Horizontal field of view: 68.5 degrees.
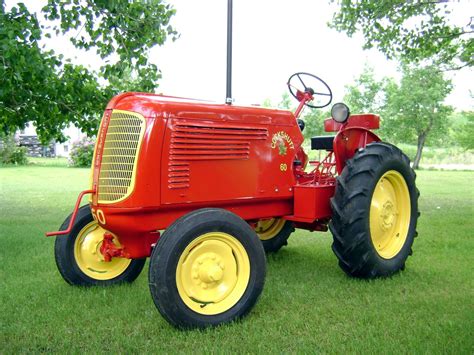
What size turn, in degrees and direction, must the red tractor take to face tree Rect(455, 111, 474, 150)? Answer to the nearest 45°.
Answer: approximately 180°

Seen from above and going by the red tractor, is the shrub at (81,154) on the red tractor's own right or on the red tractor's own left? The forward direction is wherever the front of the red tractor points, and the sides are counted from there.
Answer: on the red tractor's own right

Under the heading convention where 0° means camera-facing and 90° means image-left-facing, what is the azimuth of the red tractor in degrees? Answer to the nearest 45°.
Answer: approximately 45°

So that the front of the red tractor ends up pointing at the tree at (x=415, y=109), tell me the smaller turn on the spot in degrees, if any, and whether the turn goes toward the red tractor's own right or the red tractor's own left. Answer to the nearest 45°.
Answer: approximately 180°

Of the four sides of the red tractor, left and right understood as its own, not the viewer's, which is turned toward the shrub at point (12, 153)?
right
